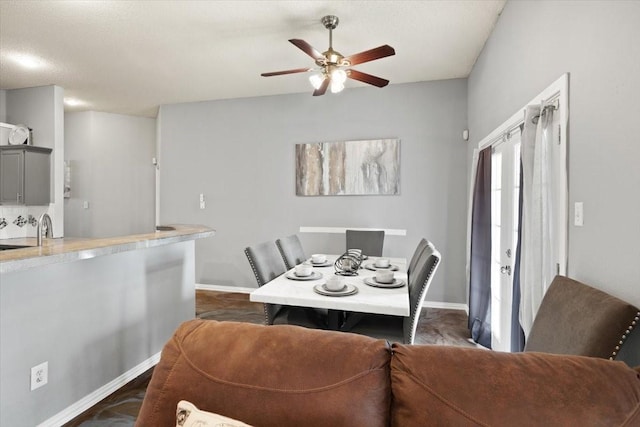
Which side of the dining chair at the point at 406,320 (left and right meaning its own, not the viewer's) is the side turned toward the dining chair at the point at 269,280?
front

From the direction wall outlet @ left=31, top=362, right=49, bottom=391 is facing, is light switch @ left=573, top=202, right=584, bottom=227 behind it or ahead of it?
ahead

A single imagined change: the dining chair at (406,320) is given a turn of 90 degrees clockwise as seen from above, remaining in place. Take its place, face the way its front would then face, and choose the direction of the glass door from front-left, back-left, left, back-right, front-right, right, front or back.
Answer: front-right

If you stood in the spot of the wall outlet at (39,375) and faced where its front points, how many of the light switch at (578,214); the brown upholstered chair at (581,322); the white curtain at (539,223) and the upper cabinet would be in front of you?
3

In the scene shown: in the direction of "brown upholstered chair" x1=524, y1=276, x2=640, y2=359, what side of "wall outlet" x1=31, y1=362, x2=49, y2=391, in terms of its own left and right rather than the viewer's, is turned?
front

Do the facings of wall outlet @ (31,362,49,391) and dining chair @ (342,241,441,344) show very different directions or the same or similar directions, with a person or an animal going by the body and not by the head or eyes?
very different directions

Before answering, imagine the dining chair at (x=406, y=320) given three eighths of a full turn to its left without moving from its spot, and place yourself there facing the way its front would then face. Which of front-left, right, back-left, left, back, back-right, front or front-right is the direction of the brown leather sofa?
front-right

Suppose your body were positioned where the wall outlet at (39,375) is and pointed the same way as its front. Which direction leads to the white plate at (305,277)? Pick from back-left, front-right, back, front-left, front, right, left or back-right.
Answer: front-left

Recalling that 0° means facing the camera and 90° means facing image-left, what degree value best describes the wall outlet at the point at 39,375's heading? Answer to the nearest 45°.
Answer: approximately 315°

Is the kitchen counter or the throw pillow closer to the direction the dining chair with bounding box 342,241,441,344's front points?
the kitchen counter

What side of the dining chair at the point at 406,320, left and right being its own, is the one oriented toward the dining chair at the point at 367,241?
right

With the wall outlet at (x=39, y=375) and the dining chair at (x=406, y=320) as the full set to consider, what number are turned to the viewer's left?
1
